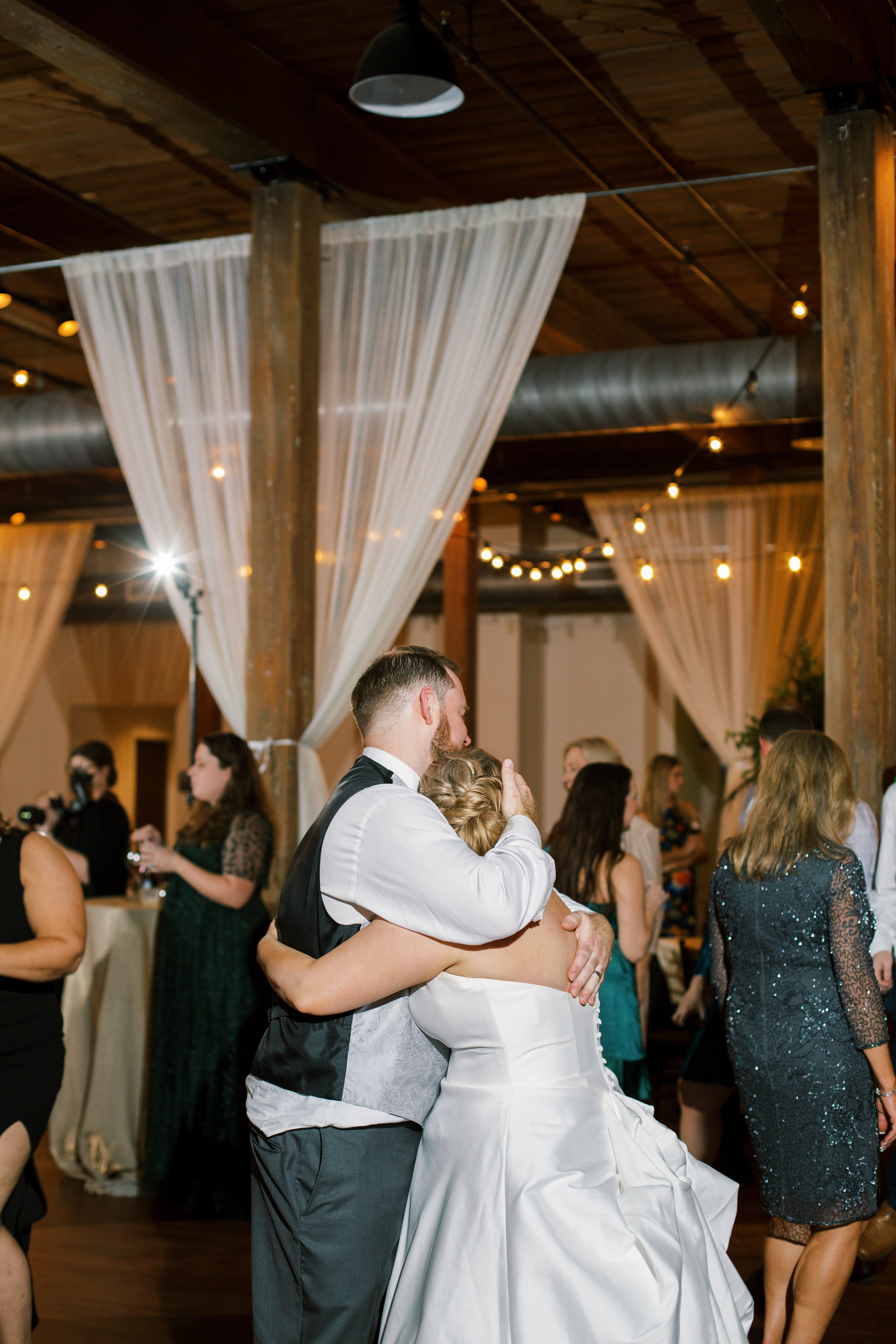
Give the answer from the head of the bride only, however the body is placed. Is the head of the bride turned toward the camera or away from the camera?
away from the camera

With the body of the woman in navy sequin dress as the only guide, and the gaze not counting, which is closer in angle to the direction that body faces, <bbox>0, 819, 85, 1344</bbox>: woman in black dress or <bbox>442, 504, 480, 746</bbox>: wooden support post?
the wooden support post

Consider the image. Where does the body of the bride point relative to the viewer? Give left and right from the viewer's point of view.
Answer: facing away from the viewer and to the left of the viewer

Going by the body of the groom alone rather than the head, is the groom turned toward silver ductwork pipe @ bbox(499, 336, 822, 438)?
no

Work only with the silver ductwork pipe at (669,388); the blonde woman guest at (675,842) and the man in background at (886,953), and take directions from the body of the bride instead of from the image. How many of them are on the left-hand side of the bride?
0

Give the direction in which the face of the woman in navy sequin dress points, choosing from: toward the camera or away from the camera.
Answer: away from the camera

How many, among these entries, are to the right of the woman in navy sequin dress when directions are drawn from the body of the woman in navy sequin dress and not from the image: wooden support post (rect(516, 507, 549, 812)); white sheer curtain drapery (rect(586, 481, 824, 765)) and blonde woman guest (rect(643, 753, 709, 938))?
0

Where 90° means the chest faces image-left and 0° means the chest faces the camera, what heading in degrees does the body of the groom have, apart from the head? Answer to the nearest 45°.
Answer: approximately 270°

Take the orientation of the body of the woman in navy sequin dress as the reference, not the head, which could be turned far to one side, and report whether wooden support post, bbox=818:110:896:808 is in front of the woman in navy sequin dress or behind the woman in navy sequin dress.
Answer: in front

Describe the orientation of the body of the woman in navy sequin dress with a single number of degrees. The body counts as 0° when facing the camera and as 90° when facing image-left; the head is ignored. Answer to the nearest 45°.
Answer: approximately 225°

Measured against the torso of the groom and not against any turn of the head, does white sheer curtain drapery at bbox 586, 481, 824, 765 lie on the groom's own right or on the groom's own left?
on the groom's own left

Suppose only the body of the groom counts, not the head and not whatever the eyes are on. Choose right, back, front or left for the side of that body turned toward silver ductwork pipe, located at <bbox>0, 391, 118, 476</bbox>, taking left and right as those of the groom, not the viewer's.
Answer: left
